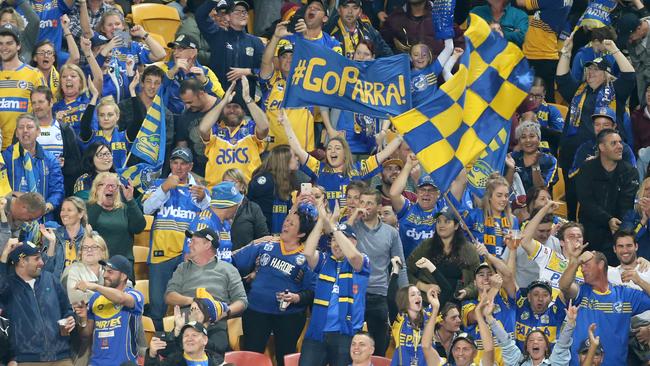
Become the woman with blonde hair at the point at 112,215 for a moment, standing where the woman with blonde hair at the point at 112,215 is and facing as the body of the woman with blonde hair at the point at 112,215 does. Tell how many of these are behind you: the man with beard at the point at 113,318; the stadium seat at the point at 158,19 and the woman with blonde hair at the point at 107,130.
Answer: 2

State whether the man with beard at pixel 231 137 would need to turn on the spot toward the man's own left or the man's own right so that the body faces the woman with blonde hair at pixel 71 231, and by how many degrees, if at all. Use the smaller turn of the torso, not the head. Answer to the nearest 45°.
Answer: approximately 45° to the man's own right

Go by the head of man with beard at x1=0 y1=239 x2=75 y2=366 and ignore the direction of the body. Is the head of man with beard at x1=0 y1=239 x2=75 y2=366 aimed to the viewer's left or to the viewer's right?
to the viewer's right

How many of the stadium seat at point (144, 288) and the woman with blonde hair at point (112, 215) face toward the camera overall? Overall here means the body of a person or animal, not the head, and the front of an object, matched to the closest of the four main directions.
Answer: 2

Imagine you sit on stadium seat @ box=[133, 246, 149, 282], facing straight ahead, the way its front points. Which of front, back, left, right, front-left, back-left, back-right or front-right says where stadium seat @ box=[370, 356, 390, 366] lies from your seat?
front-left

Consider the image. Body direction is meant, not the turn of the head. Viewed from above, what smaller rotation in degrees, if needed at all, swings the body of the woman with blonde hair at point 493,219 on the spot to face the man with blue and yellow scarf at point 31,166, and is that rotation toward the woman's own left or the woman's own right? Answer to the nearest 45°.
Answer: approximately 135° to the woman's own right

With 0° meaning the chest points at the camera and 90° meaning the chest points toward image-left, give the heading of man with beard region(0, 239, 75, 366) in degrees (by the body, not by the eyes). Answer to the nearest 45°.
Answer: approximately 315°

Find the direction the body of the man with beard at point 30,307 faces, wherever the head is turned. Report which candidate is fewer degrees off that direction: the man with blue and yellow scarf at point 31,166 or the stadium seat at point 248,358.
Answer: the stadium seat
